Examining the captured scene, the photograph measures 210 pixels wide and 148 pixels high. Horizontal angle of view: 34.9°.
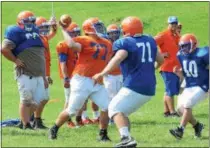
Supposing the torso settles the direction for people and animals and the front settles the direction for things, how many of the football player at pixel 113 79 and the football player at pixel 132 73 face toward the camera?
1

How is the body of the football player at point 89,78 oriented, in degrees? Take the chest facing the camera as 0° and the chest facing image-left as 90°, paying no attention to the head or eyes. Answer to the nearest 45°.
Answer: approximately 315°

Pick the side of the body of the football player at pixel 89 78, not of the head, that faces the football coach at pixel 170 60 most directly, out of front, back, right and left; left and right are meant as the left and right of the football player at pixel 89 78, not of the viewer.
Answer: left

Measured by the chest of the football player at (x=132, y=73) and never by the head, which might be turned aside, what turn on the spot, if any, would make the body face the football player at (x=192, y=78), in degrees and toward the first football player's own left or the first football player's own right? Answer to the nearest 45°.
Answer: approximately 90° to the first football player's own right

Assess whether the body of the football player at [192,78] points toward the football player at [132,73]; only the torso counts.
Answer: yes

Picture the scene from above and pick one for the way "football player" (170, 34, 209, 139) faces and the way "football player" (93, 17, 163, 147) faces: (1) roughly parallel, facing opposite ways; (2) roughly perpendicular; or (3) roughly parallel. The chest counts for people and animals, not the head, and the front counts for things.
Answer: roughly perpendicular

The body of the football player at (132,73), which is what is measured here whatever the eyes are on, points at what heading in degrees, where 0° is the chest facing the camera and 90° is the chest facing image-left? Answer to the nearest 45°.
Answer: approximately 135°

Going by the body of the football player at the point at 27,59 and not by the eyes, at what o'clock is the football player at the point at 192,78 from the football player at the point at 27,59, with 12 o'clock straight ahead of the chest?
the football player at the point at 192,78 is roughly at 11 o'clock from the football player at the point at 27,59.

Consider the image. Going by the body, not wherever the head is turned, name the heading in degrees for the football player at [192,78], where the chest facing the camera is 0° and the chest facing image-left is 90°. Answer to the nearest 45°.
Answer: approximately 45°

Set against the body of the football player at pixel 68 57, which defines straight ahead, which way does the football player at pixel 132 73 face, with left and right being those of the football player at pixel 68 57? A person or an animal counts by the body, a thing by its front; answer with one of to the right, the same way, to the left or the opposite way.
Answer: the opposite way

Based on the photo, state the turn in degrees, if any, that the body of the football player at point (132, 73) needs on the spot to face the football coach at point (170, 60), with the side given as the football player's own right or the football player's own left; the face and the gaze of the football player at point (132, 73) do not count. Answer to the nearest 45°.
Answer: approximately 45° to the football player's own right
